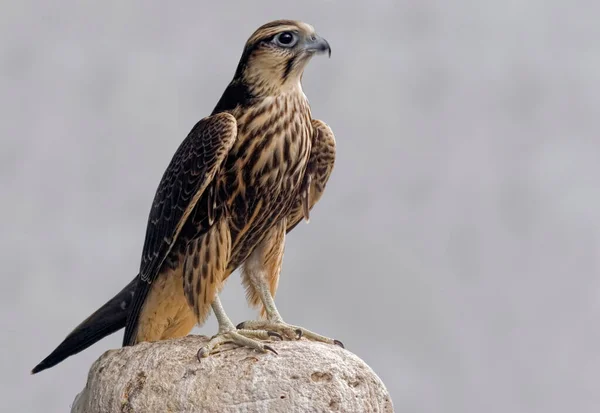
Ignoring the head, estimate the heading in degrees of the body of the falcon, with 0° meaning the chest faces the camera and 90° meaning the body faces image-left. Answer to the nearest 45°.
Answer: approximately 315°
